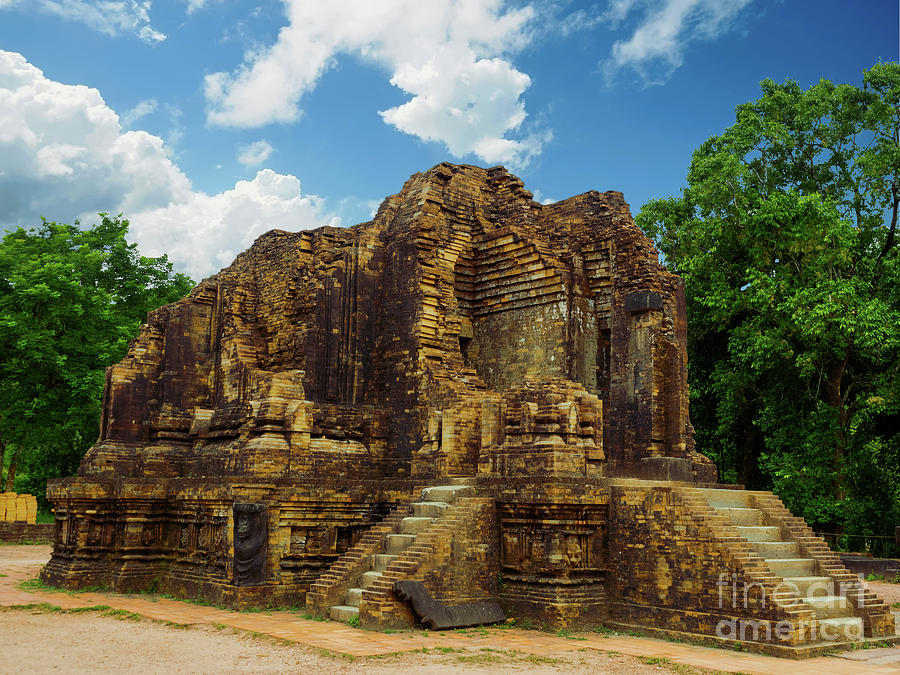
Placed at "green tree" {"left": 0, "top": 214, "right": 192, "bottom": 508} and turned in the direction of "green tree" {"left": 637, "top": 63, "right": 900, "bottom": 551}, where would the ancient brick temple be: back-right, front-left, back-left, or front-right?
front-right

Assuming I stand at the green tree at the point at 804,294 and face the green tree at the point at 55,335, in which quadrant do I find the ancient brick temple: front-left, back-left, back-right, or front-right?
front-left
